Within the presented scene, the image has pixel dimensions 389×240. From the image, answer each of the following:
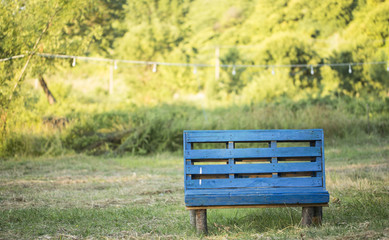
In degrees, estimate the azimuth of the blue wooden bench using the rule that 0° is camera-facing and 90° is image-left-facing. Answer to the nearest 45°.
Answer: approximately 0°
